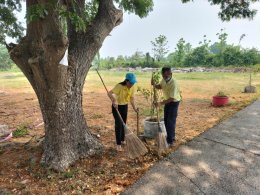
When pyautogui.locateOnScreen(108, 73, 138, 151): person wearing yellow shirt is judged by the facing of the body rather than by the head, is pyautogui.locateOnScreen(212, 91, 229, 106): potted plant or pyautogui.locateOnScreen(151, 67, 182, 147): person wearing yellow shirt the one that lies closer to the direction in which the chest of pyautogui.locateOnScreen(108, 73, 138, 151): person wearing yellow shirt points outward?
the person wearing yellow shirt

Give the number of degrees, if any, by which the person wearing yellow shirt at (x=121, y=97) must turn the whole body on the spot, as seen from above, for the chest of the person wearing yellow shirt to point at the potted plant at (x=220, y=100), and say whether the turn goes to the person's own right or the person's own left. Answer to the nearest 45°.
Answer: approximately 90° to the person's own left

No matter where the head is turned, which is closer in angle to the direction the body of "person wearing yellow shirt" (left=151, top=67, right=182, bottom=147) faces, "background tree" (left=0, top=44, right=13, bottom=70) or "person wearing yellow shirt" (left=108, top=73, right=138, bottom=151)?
the person wearing yellow shirt

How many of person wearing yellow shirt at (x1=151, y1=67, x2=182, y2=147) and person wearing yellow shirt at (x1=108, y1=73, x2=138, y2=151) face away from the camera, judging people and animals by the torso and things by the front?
0

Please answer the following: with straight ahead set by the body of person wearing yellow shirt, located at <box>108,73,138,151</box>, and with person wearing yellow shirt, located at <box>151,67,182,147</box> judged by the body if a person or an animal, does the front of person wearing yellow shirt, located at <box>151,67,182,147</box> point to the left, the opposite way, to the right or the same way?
to the right

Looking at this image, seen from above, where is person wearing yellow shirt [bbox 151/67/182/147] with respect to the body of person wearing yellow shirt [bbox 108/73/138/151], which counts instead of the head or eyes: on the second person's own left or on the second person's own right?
on the second person's own left

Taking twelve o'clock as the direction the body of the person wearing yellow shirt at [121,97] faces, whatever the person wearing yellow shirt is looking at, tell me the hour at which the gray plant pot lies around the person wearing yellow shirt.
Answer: The gray plant pot is roughly at 9 o'clock from the person wearing yellow shirt.

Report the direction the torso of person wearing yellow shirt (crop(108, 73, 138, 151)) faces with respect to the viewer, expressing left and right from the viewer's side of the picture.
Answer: facing the viewer and to the right of the viewer

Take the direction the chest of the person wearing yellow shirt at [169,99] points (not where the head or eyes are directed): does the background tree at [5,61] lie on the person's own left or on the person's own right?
on the person's own right

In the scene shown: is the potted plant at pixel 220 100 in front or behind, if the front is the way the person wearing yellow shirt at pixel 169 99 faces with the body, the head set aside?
behind

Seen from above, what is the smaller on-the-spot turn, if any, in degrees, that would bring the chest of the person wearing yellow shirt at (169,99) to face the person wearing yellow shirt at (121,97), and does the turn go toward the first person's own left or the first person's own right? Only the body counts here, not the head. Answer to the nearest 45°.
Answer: approximately 45° to the first person's own right

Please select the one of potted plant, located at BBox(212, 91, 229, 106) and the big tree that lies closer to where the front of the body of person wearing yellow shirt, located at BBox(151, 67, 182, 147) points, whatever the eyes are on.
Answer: the big tree

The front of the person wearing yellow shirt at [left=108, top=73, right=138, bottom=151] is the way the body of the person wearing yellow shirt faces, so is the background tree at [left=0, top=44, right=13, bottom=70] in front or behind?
behind

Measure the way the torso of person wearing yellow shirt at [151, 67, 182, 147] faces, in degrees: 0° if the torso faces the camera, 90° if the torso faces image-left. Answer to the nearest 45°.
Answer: approximately 45°
